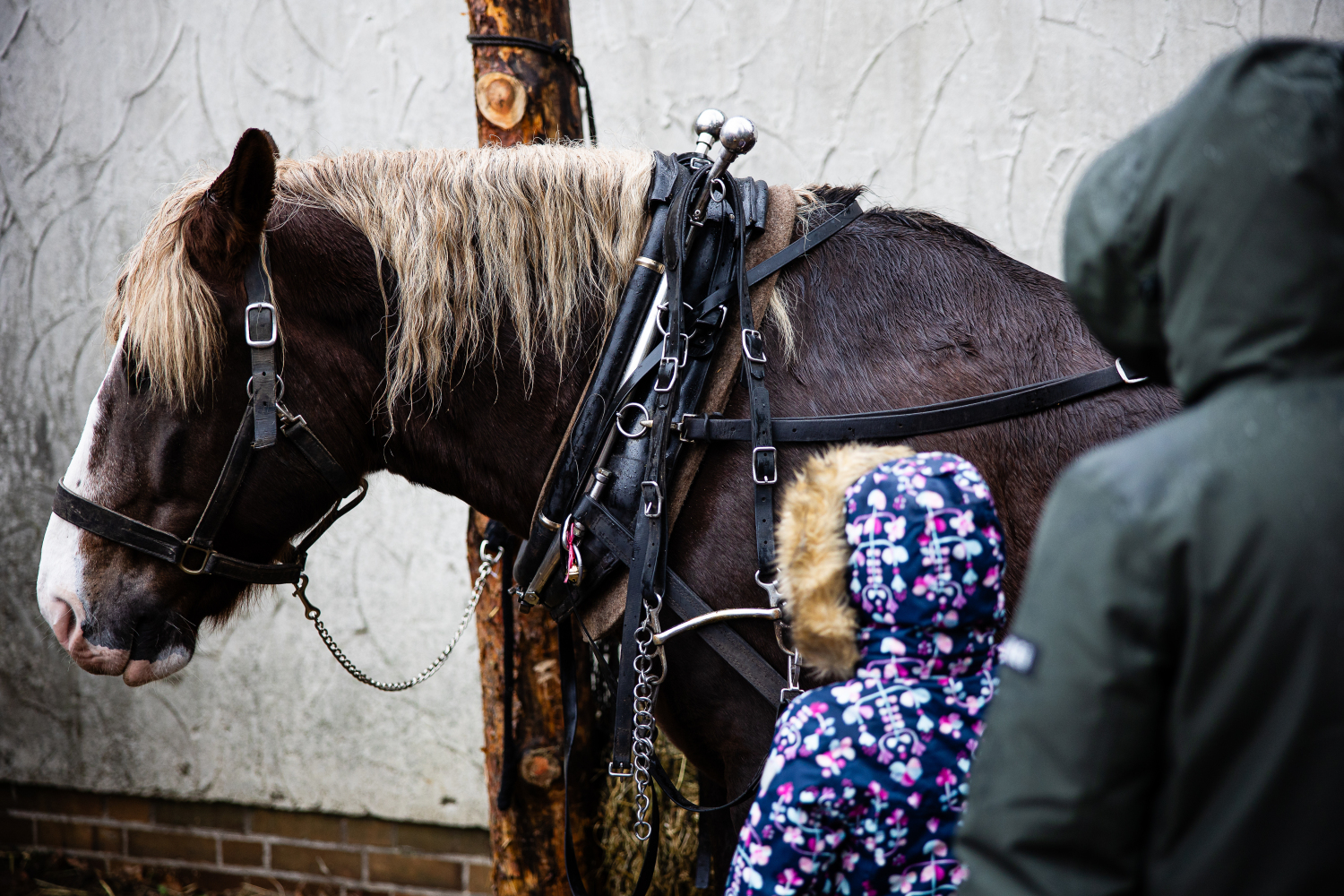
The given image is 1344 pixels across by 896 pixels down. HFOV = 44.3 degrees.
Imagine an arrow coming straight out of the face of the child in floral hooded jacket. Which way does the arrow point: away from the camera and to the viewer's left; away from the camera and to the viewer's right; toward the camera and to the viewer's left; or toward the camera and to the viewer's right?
away from the camera and to the viewer's left

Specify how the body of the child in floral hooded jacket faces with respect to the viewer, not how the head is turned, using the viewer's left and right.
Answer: facing away from the viewer and to the left of the viewer

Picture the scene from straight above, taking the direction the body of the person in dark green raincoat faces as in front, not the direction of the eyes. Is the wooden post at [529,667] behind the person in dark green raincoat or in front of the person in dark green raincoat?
in front

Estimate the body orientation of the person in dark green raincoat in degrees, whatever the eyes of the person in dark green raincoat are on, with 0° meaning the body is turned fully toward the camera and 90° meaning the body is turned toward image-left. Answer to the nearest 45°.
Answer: approximately 135°

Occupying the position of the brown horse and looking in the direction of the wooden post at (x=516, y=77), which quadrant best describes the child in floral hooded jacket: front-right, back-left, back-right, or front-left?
back-right

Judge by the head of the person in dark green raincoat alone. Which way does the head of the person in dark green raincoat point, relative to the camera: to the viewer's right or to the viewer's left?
to the viewer's left

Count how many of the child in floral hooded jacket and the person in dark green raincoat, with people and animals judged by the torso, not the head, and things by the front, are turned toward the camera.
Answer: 0
